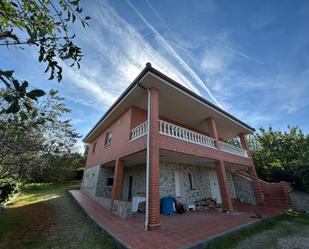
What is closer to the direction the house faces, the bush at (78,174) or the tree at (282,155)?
the tree

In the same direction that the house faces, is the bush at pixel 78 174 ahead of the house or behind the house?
behind

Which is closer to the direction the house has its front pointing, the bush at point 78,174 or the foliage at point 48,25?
the foliage

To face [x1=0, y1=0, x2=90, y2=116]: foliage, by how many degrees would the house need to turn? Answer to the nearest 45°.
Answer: approximately 45° to its right

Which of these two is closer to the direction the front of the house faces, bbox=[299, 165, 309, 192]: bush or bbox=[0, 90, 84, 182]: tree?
the bush

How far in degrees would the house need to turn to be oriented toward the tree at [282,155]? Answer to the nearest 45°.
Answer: approximately 90° to its left

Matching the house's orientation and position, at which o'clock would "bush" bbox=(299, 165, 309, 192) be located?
The bush is roughly at 10 o'clock from the house.

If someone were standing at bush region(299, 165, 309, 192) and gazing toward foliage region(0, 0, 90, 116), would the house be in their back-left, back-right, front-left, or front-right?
front-right

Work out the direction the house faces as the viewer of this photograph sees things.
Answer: facing the viewer and to the right of the viewer
